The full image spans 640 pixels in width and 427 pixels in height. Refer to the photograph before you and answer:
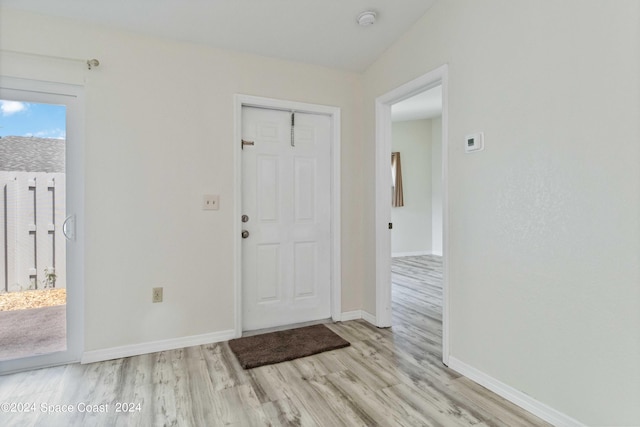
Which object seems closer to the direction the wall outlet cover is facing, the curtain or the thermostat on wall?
the thermostat on wall

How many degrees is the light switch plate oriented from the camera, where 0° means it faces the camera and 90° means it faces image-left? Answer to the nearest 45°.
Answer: approximately 0°

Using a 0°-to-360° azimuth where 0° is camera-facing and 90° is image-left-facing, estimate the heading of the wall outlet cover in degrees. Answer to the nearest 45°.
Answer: approximately 0°

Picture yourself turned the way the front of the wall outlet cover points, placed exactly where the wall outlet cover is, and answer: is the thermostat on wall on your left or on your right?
on your left

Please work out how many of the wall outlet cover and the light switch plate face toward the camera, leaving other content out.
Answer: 2
